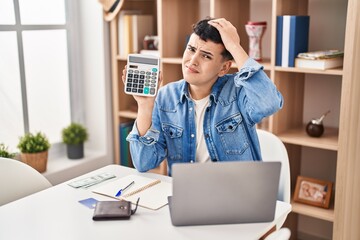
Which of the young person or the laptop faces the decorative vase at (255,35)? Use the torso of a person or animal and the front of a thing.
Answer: the laptop

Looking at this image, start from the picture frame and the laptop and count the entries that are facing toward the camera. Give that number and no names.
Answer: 1

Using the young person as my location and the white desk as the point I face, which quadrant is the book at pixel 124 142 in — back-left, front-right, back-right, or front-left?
back-right

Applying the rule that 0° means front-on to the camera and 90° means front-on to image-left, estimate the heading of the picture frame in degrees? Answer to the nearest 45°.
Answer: approximately 0°

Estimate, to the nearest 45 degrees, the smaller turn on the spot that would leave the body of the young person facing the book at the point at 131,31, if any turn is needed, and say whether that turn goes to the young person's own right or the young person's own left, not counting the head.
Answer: approximately 135° to the young person's own right

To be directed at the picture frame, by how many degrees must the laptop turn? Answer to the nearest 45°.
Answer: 0° — it already faces it

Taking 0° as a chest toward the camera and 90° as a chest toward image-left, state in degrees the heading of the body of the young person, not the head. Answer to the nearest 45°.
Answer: approximately 45°

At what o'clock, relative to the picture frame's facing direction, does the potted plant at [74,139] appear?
The potted plant is roughly at 3 o'clock from the picture frame.

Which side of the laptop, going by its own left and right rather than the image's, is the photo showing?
back

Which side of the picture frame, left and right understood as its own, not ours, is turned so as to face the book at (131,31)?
right

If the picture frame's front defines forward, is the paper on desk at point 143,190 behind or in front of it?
in front

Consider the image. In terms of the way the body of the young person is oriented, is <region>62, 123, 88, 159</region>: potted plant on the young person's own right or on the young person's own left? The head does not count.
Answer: on the young person's own right

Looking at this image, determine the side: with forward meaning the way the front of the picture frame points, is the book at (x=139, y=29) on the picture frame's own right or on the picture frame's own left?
on the picture frame's own right

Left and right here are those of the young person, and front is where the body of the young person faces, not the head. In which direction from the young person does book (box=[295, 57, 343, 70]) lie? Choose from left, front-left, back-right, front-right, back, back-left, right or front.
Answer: back

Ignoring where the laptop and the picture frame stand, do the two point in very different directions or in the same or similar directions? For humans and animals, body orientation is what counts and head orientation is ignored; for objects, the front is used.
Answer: very different directions
